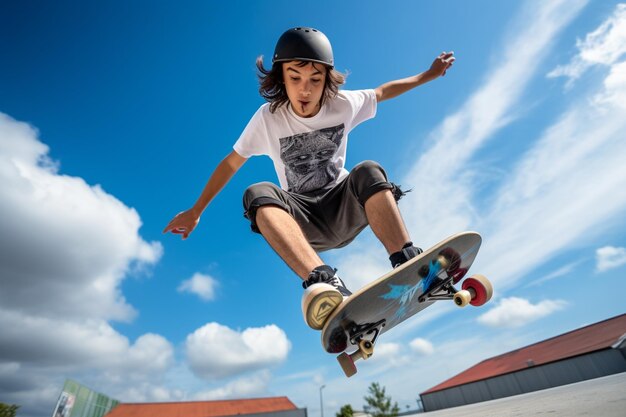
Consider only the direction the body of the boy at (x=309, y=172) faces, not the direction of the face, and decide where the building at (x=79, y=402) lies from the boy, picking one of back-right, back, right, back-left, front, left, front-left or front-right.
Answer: back-right

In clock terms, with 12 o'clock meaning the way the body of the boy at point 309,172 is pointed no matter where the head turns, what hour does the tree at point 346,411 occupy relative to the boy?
The tree is roughly at 6 o'clock from the boy.

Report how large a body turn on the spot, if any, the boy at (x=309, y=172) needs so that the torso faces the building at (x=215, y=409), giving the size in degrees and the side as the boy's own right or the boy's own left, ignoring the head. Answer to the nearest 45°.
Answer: approximately 180°

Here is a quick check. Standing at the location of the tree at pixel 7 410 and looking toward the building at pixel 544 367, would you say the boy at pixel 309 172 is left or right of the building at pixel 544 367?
right

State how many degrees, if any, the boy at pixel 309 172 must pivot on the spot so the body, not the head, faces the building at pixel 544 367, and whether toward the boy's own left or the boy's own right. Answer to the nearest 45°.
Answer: approximately 135° to the boy's own left

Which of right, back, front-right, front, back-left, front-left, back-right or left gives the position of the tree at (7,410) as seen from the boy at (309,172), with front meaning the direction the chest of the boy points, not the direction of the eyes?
back-right

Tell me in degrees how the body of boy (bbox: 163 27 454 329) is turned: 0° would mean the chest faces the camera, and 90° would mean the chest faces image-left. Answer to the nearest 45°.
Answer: approximately 0°
